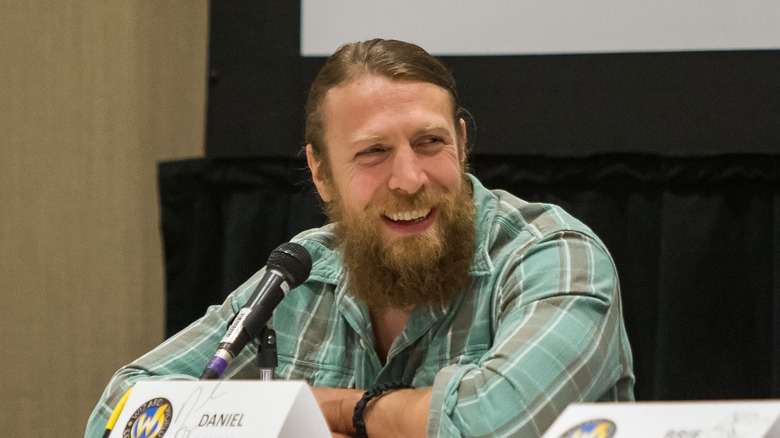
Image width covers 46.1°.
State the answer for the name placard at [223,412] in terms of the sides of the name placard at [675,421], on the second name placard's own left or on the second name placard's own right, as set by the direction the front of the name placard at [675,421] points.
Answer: on the second name placard's own right

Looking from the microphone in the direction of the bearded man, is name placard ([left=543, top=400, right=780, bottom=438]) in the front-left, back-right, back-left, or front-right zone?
back-right

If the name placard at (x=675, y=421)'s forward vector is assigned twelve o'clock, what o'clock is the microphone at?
The microphone is roughly at 4 o'clock from the name placard.

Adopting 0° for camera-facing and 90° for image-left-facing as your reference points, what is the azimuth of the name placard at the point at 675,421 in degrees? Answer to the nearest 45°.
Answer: approximately 0°

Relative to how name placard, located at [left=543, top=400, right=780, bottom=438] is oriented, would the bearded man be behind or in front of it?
behind

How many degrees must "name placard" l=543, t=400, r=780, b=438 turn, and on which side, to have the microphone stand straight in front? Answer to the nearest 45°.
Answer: approximately 135° to its right
